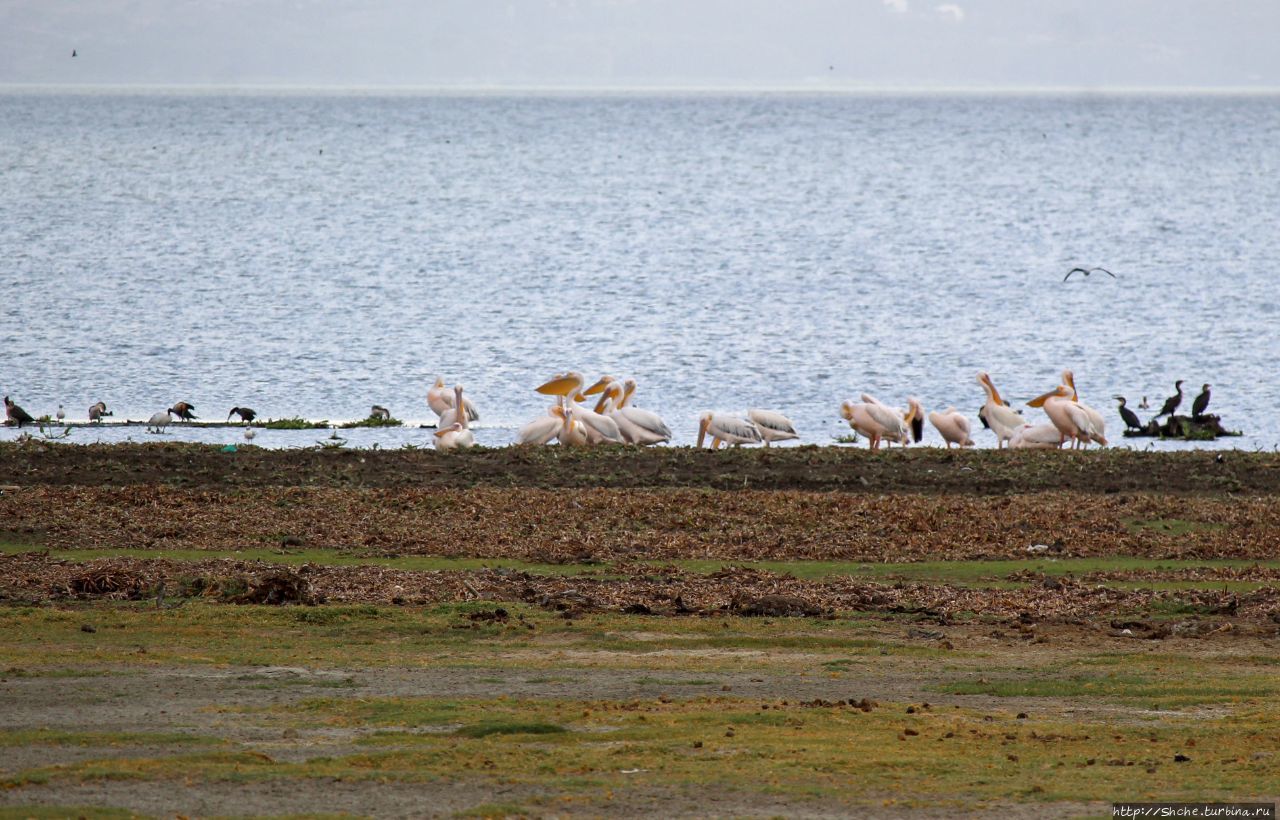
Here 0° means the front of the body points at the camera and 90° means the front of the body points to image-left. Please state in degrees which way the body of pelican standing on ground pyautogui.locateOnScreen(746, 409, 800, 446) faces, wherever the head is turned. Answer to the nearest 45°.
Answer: approximately 90°

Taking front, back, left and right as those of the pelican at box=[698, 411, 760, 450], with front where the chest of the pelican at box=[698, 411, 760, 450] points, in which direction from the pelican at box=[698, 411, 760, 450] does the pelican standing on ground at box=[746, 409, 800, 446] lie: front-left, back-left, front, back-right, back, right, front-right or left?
back-right

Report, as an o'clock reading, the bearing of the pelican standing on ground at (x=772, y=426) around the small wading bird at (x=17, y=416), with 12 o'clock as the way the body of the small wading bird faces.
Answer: The pelican standing on ground is roughly at 7 o'clock from the small wading bird.

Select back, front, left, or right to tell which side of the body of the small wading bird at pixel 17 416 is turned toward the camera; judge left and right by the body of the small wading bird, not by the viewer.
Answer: left

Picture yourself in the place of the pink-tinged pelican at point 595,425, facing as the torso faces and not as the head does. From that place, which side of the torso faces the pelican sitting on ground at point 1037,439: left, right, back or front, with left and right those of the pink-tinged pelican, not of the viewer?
back

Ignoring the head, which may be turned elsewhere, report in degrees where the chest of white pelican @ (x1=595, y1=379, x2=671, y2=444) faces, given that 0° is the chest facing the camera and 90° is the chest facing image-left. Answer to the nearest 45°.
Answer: approximately 90°

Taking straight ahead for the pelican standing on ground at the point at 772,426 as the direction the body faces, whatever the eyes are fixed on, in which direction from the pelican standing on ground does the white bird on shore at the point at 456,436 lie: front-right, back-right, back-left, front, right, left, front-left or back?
front-left

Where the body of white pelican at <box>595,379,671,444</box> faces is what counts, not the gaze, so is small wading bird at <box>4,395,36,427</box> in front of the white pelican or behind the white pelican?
in front

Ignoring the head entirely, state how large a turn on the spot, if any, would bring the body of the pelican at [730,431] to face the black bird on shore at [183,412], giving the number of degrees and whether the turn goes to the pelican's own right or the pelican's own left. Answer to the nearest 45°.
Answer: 0° — it already faces it

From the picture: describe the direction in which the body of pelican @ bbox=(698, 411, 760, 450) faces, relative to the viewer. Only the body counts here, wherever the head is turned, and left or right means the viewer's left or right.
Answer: facing to the left of the viewer

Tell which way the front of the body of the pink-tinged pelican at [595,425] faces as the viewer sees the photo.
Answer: to the viewer's left
